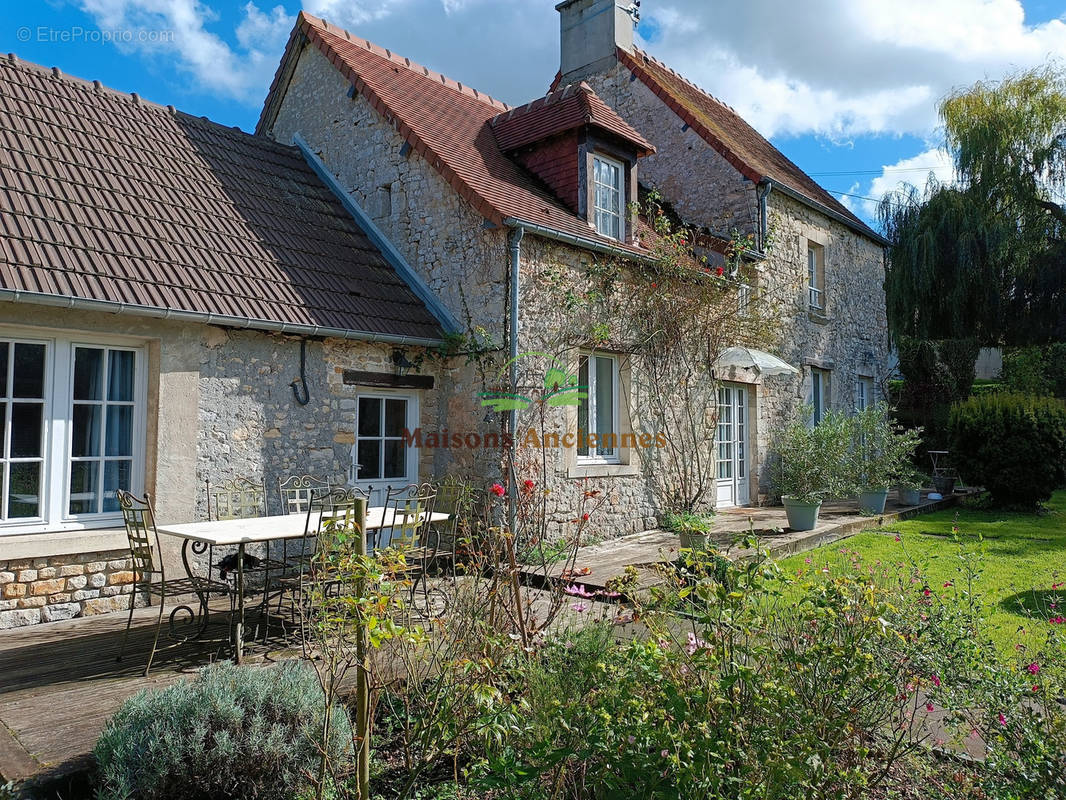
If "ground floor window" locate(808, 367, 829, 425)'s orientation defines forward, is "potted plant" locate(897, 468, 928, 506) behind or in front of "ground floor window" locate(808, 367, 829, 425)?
in front

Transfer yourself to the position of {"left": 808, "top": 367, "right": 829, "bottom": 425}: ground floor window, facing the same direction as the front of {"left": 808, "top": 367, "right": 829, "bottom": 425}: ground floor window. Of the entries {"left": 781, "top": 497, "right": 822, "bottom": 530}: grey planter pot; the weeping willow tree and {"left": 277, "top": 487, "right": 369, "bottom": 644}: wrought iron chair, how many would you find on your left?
1

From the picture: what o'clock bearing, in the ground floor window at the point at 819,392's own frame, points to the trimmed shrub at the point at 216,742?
The trimmed shrub is roughly at 2 o'clock from the ground floor window.

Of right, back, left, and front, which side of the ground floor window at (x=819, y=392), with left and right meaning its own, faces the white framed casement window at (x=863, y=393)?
left

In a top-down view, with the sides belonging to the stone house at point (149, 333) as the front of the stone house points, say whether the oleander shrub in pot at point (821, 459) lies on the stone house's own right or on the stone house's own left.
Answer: on the stone house's own left

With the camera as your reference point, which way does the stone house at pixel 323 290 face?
facing the viewer and to the right of the viewer
